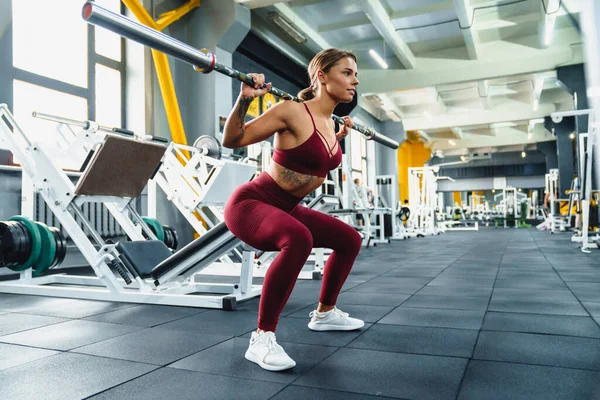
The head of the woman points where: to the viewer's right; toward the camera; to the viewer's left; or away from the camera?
to the viewer's right

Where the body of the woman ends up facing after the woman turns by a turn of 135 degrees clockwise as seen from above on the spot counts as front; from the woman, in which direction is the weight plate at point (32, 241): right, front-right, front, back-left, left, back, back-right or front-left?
front-right

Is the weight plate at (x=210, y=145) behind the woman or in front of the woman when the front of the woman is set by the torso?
behind

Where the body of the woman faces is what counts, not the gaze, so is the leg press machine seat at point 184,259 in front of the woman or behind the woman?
behind

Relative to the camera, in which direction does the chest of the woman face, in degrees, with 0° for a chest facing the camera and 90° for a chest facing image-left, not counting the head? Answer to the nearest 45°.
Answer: approximately 315°

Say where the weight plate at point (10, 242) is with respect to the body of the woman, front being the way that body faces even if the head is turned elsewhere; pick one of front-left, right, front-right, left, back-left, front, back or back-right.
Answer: back

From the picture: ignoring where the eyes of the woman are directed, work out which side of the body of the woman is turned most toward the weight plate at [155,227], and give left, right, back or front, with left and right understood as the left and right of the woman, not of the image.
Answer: back
